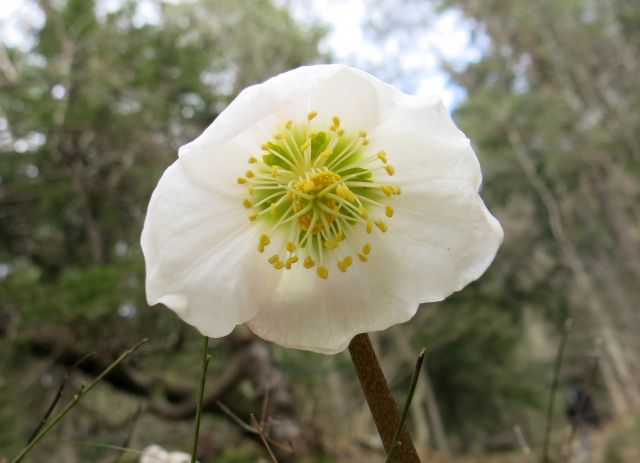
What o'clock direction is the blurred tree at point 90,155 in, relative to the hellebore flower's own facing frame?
The blurred tree is roughly at 5 o'clock from the hellebore flower.

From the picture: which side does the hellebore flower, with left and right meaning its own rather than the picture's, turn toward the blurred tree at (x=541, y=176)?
back

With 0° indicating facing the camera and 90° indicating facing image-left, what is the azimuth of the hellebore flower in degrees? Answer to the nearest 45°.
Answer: approximately 0°
